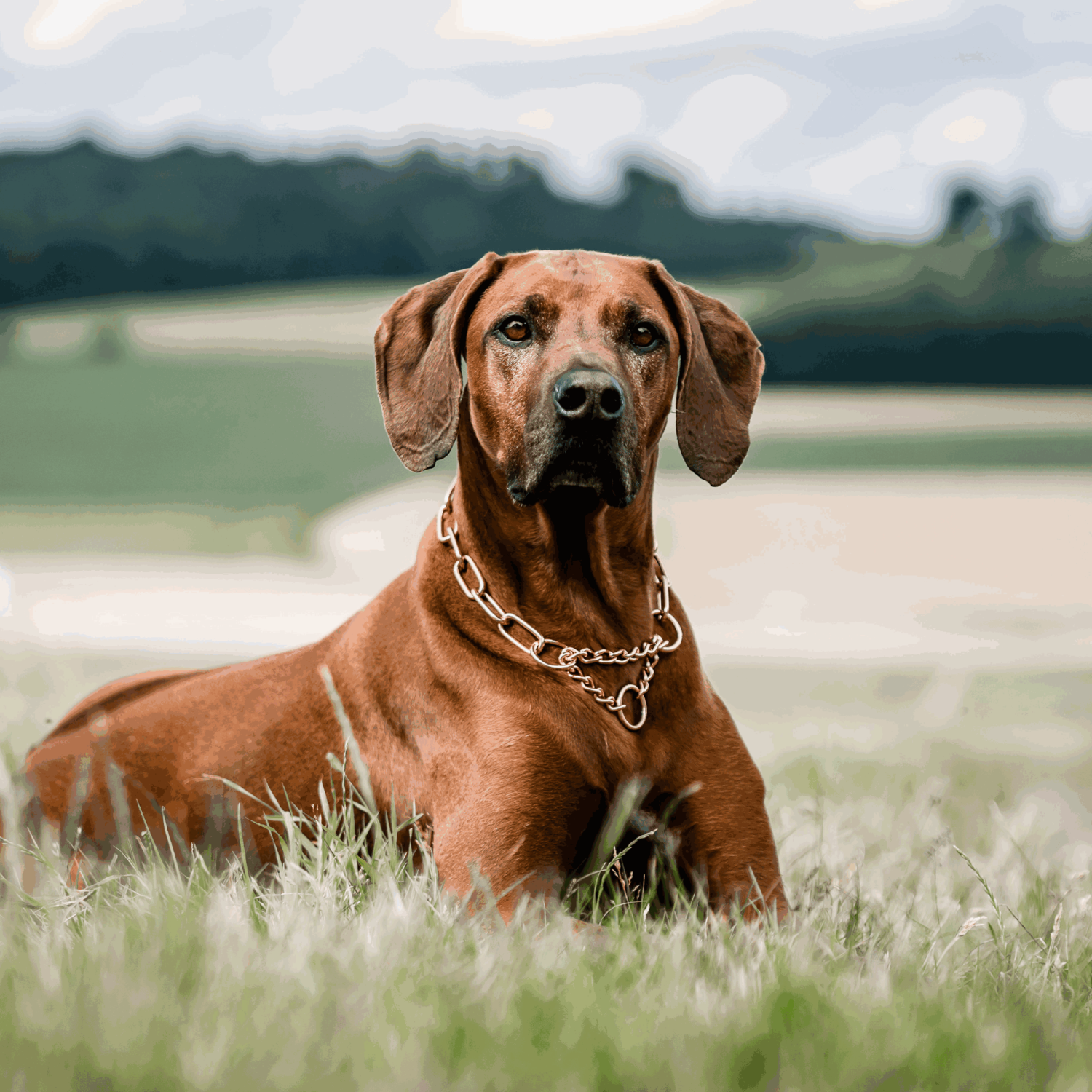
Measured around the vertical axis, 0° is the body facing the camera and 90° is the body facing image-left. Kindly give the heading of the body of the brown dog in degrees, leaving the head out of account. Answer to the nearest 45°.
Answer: approximately 315°
